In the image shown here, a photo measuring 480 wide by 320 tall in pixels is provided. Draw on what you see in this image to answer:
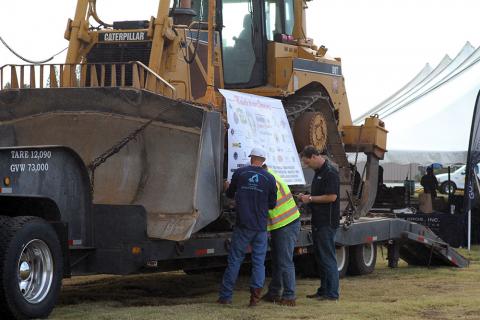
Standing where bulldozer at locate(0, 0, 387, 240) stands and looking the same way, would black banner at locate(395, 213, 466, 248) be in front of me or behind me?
behind

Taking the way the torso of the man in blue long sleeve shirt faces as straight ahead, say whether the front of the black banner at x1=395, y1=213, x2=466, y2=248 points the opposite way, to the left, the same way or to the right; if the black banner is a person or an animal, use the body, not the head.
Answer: the opposite way

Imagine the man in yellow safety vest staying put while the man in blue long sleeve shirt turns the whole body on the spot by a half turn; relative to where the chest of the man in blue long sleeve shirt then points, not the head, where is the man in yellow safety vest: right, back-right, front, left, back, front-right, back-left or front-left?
back-left

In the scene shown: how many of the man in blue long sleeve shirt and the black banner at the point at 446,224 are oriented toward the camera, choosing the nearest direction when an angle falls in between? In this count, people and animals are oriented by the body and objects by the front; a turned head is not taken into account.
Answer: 1

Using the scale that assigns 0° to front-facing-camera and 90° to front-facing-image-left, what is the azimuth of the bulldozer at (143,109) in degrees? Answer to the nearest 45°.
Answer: approximately 45°

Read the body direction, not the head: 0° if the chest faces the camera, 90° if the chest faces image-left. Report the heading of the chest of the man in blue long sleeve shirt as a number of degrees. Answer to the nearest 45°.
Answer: approximately 180°

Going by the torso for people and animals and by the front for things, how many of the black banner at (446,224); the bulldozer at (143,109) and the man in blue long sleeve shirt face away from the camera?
1

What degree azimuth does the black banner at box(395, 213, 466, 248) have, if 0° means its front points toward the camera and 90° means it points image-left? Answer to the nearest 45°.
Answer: approximately 0°

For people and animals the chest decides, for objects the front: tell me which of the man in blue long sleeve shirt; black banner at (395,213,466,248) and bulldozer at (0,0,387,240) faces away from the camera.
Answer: the man in blue long sleeve shirt

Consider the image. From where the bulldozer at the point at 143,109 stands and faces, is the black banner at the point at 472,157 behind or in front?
behind
